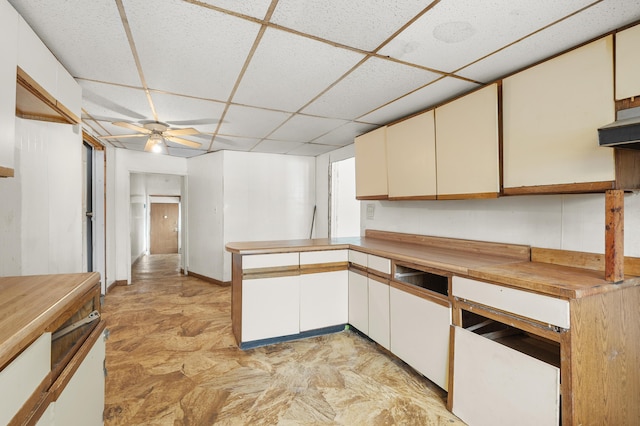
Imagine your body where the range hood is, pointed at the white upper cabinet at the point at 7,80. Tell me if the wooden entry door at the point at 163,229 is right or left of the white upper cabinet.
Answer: right

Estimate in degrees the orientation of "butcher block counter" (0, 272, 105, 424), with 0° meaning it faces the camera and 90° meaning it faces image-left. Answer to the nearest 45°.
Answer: approximately 315°

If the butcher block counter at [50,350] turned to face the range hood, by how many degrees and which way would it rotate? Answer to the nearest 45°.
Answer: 0° — it already faces it

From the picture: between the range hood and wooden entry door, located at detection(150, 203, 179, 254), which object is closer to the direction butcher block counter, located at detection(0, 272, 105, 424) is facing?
the range hood

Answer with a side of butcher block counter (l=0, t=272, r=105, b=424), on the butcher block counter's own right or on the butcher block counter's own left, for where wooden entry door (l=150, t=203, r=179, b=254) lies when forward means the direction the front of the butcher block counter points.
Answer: on the butcher block counter's own left
